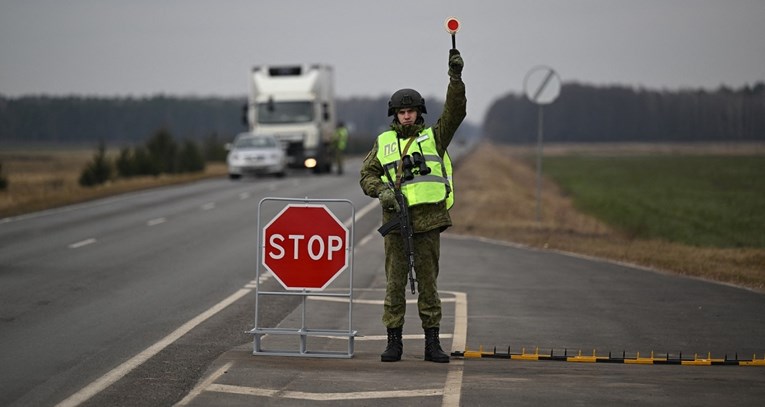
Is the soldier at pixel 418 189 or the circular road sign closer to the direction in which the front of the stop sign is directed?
the soldier

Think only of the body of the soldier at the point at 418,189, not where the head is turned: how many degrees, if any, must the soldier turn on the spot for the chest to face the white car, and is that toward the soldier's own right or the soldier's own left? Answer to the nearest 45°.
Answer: approximately 180°

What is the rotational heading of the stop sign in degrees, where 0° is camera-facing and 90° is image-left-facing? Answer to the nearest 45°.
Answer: approximately 0°

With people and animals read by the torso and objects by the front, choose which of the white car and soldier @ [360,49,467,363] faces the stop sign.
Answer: the white car

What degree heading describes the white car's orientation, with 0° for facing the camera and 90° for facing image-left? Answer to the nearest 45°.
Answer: approximately 0°

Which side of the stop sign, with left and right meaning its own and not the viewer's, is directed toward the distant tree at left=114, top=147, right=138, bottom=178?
back

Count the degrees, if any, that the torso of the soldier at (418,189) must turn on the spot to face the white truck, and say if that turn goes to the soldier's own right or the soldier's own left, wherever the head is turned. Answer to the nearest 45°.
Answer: approximately 180°

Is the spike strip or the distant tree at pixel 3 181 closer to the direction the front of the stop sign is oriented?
the spike strip
